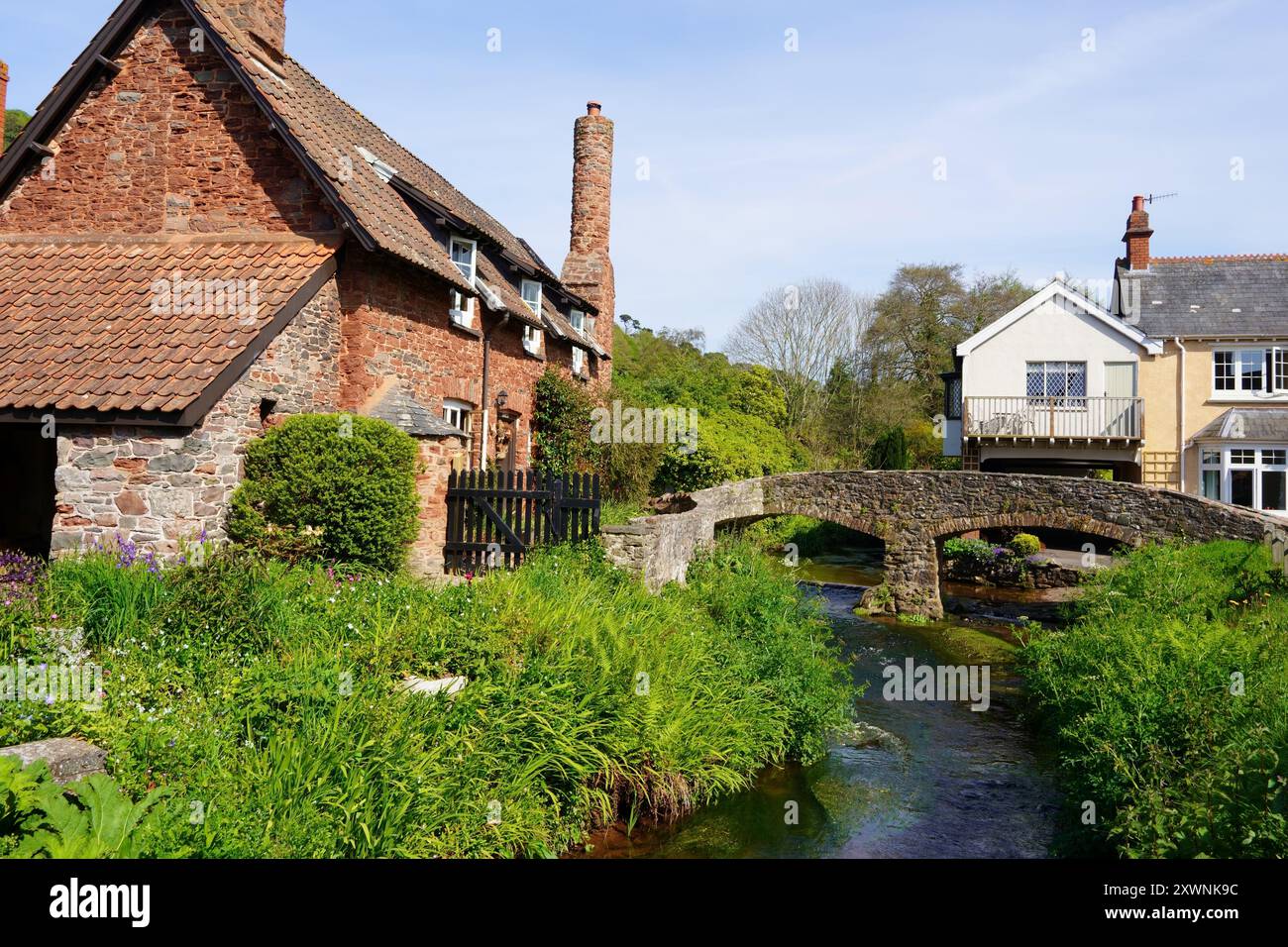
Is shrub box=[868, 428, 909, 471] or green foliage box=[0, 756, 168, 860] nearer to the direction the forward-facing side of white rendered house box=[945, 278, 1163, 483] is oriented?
the green foliage

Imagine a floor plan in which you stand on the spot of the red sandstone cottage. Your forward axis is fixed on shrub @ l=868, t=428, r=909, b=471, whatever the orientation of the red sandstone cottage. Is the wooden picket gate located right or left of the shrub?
right

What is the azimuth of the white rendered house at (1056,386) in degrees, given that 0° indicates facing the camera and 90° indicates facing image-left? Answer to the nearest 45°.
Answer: approximately 0°

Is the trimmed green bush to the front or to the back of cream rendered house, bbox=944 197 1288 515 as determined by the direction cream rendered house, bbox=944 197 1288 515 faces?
to the front

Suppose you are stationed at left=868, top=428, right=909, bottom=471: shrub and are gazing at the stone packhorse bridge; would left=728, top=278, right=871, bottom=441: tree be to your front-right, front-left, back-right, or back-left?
back-right

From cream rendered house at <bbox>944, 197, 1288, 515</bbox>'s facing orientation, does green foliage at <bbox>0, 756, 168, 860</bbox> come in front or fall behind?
in front

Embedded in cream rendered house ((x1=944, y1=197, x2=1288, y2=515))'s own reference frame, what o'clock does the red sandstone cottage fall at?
The red sandstone cottage is roughly at 1 o'clock from the cream rendered house.

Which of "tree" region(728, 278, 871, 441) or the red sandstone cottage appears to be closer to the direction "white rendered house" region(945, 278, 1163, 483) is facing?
the red sandstone cottage

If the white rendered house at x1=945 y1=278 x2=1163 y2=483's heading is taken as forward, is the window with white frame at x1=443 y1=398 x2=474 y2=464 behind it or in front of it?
in front

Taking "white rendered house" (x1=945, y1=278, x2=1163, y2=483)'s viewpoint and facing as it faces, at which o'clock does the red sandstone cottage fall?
The red sandstone cottage is roughly at 1 o'clock from the white rendered house.

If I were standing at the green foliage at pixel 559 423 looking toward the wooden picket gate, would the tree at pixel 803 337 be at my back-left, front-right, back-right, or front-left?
back-left

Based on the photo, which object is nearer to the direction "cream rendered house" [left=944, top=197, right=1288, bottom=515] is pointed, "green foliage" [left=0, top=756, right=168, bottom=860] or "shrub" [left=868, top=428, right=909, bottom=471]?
the green foliage
